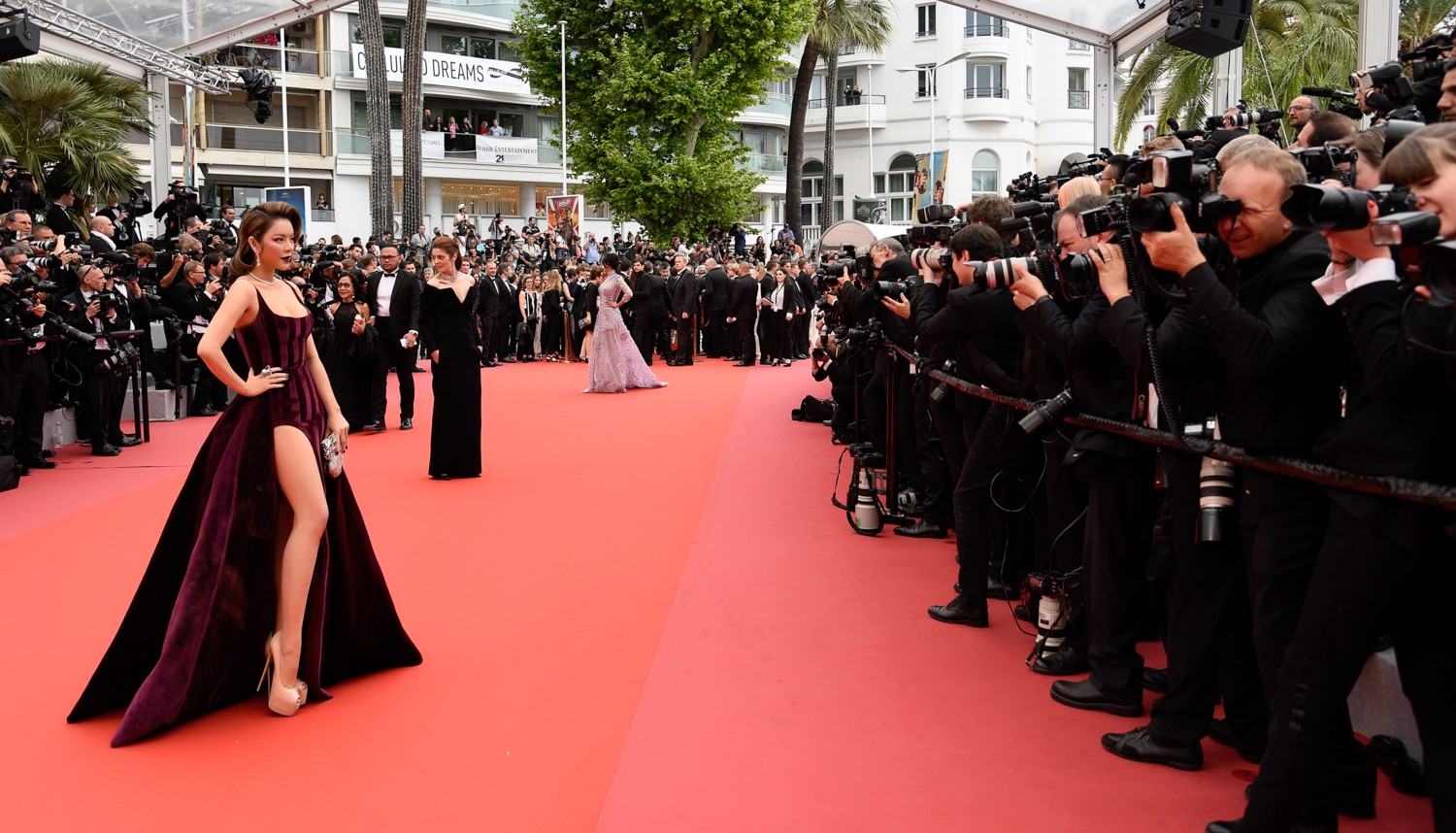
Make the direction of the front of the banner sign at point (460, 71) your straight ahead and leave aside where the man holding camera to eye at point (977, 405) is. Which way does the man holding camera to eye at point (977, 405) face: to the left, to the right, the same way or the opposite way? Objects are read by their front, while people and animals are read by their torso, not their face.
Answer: to the right

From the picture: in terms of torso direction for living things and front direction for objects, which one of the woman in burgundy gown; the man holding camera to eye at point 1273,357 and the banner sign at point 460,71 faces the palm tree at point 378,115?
the banner sign

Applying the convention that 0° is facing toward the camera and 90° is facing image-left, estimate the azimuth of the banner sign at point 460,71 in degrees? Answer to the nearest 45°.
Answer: approximately 0°

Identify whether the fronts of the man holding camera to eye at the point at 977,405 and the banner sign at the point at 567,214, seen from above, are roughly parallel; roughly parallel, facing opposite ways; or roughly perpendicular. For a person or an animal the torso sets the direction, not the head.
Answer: roughly perpendicular

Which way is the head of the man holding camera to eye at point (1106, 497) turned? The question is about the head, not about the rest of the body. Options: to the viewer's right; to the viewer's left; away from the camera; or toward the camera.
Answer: to the viewer's left

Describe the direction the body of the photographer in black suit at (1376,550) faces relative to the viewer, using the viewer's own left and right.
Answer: facing to the left of the viewer

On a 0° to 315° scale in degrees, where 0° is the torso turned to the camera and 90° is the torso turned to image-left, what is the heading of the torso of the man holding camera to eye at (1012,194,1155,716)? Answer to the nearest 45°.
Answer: approximately 90°

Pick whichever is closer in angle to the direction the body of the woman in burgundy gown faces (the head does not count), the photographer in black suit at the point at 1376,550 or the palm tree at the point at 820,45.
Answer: the photographer in black suit

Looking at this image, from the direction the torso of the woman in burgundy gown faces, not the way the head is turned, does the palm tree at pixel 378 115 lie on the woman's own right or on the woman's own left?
on the woman's own left

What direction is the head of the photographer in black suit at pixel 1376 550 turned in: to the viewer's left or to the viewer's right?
to the viewer's left

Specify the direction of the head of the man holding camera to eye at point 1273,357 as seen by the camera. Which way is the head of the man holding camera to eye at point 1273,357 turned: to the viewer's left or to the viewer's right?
to the viewer's left

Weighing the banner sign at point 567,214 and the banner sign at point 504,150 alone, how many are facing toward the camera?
2

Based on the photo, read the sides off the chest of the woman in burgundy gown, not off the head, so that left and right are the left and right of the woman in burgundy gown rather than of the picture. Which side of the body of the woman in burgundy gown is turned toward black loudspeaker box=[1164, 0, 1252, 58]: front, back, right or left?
left
